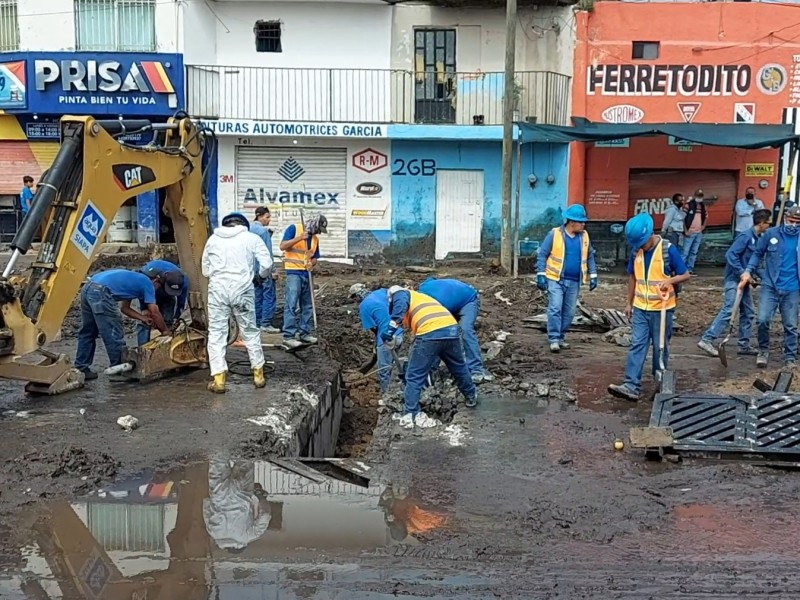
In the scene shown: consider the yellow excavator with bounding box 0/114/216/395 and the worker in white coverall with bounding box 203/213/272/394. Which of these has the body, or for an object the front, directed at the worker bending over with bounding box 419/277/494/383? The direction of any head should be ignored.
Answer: the yellow excavator

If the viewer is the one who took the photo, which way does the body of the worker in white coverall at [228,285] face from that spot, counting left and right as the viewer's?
facing away from the viewer

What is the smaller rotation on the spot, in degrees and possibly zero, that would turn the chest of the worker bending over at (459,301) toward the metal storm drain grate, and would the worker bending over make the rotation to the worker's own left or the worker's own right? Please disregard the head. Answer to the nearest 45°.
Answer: approximately 135° to the worker's own left

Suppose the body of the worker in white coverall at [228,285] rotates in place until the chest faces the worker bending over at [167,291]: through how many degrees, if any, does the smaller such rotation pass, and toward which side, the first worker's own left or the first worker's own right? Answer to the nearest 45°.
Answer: approximately 45° to the first worker's own left

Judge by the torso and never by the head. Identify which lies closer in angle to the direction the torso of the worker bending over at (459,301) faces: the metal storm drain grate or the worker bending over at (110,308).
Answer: the worker bending over

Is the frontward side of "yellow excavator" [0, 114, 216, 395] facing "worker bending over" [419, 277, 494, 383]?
yes

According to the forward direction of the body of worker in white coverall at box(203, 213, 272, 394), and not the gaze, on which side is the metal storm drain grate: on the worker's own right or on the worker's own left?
on the worker's own right

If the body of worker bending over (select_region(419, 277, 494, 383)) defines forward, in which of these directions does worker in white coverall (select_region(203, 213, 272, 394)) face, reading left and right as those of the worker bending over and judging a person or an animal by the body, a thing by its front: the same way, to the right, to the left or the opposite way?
to the right

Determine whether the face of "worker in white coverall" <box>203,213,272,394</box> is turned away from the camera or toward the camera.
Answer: away from the camera

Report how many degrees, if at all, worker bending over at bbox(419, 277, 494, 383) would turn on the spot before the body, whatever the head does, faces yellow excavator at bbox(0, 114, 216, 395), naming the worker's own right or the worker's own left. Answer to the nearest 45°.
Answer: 0° — they already face it

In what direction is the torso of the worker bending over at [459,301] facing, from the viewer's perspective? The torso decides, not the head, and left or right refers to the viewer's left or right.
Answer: facing to the left of the viewer
